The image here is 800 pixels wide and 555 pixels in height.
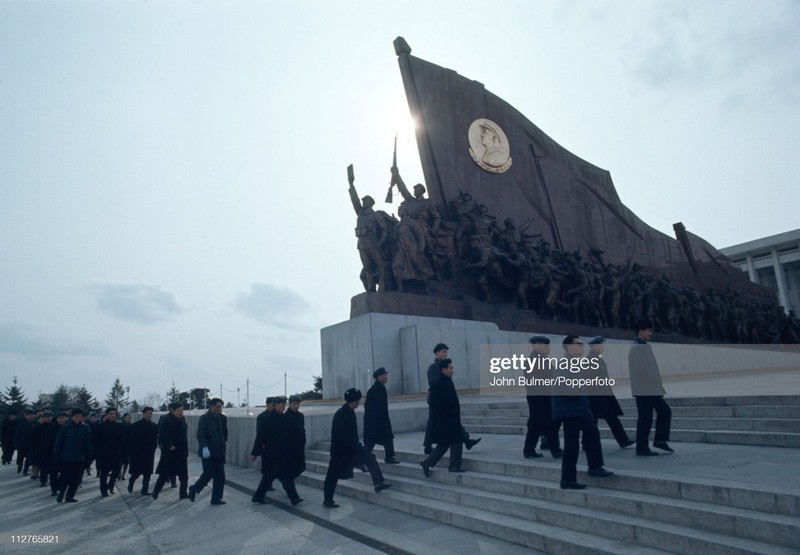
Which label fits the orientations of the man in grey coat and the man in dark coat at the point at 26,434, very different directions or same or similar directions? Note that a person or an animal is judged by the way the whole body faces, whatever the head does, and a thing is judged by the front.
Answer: same or similar directions

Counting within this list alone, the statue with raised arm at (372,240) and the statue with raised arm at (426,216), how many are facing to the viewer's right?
0

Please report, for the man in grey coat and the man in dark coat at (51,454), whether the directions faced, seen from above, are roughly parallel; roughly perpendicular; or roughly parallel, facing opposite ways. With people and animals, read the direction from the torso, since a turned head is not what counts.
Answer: roughly parallel

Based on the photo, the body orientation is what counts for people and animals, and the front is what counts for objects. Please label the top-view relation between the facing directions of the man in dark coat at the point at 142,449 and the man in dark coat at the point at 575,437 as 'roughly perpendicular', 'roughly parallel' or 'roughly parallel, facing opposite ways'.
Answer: roughly parallel

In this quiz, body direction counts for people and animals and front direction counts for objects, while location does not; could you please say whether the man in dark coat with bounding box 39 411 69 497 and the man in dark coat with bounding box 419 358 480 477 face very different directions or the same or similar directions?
same or similar directions
